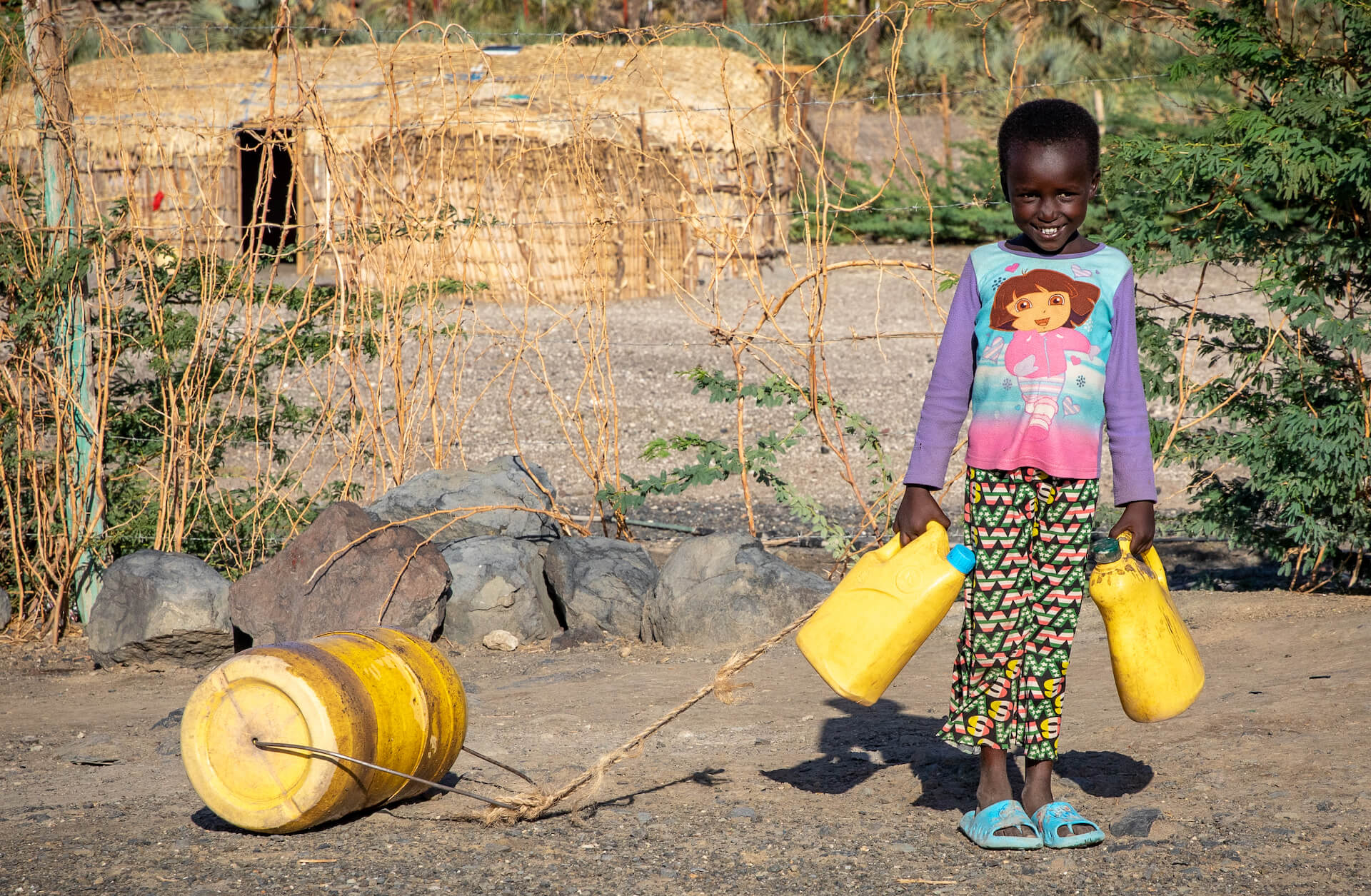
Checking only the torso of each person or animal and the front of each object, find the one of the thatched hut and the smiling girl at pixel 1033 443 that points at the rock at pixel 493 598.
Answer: the thatched hut

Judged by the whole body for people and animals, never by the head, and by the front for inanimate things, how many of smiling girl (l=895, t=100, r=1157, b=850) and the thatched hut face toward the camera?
2

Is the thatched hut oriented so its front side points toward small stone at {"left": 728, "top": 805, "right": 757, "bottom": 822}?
yes
